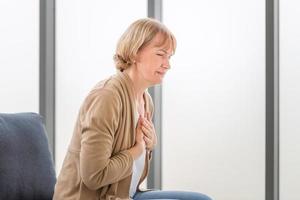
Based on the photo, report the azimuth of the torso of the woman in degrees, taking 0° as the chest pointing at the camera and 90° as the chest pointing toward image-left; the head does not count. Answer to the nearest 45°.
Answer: approximately 270°

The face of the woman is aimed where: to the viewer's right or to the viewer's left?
to the viewer's right
